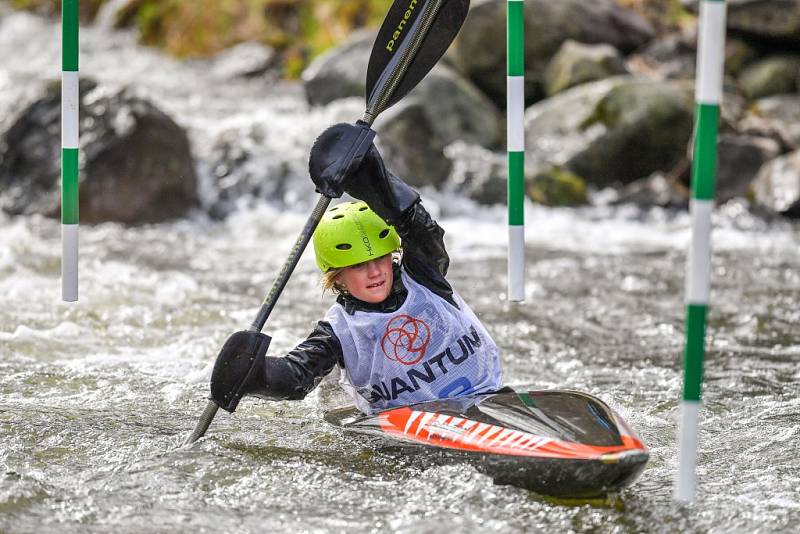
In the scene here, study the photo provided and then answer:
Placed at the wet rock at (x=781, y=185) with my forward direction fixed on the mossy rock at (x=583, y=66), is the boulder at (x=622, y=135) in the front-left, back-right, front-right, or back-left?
front-left

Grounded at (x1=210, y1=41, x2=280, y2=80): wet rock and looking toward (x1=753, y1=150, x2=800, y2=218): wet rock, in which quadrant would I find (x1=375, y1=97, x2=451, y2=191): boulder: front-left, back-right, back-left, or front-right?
front-right

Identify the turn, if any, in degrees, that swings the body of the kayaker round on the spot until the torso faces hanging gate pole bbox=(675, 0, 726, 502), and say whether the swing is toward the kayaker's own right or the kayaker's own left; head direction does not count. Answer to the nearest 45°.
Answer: approximately 45° to the kayaker's own left

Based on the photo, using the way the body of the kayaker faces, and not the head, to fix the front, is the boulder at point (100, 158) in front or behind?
behind

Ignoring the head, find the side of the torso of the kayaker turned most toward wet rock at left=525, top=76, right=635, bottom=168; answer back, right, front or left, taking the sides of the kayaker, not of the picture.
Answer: back

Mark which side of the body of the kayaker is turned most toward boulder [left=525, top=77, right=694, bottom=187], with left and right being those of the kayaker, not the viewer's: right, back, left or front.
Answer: back

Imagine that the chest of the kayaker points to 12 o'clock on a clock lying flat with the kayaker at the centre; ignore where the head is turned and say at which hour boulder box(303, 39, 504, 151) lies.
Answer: The boulder is roughly at 6 o'clock from the kayaker.

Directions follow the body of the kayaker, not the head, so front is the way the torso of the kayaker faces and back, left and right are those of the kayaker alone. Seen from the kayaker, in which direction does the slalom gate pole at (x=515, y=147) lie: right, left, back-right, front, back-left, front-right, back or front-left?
back-left

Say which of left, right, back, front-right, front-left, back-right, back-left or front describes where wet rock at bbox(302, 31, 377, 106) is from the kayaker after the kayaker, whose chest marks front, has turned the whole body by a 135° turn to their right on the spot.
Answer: front-right

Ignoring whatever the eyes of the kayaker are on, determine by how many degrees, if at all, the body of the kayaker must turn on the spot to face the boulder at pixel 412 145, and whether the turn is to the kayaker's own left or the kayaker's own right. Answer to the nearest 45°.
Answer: approximately 180°

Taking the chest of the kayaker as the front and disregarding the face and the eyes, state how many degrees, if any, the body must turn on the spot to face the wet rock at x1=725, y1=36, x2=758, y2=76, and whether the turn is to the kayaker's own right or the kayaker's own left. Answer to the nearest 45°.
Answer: approximately 135° to the kayaker's own left

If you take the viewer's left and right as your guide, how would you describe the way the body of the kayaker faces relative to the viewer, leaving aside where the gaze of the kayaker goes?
facing the viewer

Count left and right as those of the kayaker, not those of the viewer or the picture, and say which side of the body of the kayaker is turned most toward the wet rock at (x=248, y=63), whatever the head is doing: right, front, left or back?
back
